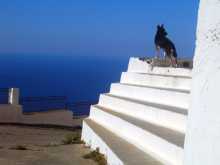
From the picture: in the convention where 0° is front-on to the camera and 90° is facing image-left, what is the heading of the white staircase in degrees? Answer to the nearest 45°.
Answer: approximately 45°

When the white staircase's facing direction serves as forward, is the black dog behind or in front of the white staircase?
behind

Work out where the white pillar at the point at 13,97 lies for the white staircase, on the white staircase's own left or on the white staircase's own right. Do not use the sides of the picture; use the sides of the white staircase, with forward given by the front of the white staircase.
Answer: on the white staircase's own right
